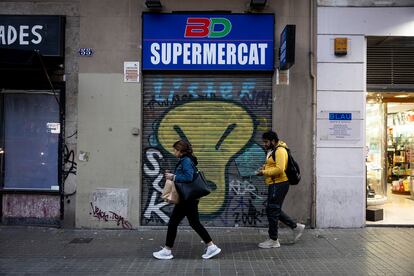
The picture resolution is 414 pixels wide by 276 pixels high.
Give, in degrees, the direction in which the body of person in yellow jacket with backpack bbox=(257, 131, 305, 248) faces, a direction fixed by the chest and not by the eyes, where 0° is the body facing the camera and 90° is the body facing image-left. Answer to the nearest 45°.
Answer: approximately 90°

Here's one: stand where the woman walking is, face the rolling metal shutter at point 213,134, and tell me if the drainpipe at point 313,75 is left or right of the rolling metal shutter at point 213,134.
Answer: right

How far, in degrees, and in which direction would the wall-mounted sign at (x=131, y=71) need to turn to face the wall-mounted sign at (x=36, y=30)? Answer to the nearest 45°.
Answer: approximately 90° to its right

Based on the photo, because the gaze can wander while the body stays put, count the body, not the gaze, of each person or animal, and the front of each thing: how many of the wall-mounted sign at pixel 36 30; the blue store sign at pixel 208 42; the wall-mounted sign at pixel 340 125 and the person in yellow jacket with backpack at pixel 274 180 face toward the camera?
3

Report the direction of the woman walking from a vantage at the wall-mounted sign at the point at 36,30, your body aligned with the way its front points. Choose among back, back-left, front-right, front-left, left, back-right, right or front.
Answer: front-left

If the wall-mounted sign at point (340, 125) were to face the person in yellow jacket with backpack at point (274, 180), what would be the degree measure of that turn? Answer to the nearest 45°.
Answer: approximately 45° to its right

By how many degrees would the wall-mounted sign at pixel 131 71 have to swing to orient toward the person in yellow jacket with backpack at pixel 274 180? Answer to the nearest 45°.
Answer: approximately 45° to its left

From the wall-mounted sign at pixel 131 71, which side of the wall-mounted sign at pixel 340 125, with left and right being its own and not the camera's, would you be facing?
right

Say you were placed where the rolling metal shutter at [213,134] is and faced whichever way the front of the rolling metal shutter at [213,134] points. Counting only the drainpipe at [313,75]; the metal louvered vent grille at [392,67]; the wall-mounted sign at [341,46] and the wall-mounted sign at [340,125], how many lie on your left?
4
